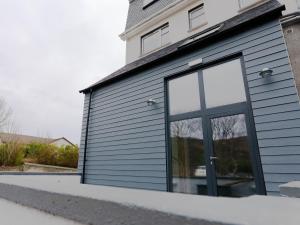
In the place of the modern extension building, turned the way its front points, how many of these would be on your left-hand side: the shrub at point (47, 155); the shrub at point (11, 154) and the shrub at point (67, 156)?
0

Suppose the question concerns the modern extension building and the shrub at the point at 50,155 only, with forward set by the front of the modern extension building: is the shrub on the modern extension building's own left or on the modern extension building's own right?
on the modern extension building's own right

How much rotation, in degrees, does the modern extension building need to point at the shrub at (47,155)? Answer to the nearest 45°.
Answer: approximately 90° to its right

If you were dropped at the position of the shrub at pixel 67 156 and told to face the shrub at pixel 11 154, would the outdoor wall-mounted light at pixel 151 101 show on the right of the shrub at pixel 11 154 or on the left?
left

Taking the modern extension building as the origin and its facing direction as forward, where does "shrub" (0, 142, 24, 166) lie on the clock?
The shrub is roughly at 2 o'clock from the modern extension building.

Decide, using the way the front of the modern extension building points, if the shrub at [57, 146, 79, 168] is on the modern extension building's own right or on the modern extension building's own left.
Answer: on the modern extension building's own right
